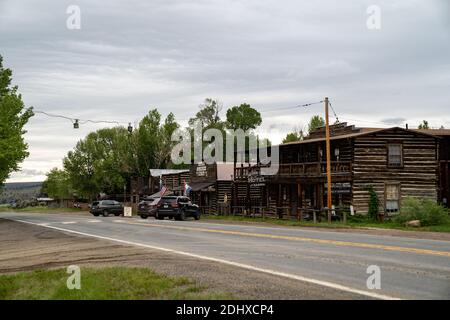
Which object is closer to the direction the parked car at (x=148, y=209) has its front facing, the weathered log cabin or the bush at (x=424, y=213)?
the weathered log cabin

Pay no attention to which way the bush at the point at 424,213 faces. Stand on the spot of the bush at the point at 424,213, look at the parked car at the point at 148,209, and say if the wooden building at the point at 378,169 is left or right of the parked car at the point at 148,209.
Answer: right

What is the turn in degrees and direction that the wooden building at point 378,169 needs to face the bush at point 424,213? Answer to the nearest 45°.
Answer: approximately 45° to its left
